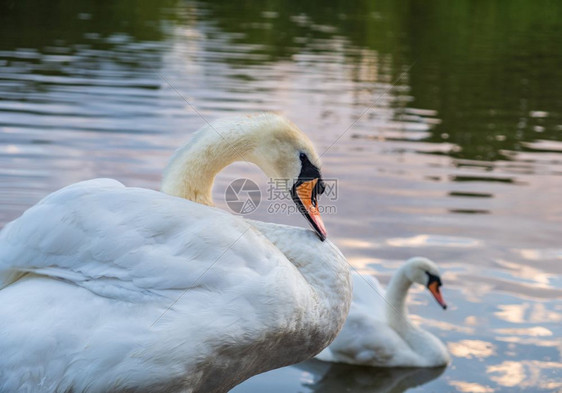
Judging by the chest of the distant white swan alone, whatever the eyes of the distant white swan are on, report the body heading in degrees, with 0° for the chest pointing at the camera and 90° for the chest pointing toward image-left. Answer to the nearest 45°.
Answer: approximately 270°

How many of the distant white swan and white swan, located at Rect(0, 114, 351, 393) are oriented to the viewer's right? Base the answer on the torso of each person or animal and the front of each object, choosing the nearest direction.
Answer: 2

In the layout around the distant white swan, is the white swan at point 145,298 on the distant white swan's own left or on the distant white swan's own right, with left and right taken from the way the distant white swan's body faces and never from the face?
on the distant white swan's own right

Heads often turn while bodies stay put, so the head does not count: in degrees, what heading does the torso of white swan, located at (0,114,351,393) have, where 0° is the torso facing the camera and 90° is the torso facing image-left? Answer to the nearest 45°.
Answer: approximately 270°

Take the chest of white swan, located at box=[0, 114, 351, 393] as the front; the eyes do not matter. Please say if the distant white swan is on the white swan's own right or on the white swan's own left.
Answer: on the white swan's own left
